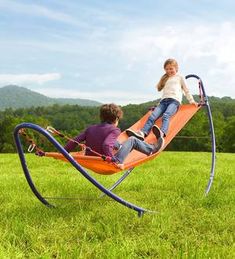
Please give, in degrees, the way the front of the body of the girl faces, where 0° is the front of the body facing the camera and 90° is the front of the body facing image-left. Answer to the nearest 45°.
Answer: approximately 45°
